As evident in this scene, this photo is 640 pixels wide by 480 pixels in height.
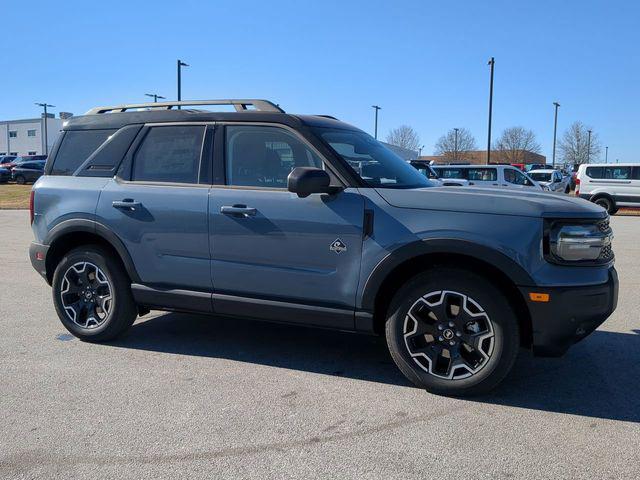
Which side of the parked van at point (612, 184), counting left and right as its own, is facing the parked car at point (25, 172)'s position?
back

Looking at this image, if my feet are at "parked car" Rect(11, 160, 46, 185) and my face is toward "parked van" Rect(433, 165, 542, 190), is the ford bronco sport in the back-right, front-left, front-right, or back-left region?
front-right

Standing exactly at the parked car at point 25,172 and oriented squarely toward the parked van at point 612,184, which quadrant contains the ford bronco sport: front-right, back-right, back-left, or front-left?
front-right

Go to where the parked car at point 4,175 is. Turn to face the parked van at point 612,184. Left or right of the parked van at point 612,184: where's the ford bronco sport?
right

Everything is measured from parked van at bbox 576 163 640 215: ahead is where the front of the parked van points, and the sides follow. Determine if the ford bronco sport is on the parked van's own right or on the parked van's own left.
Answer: on the parked van's own right
